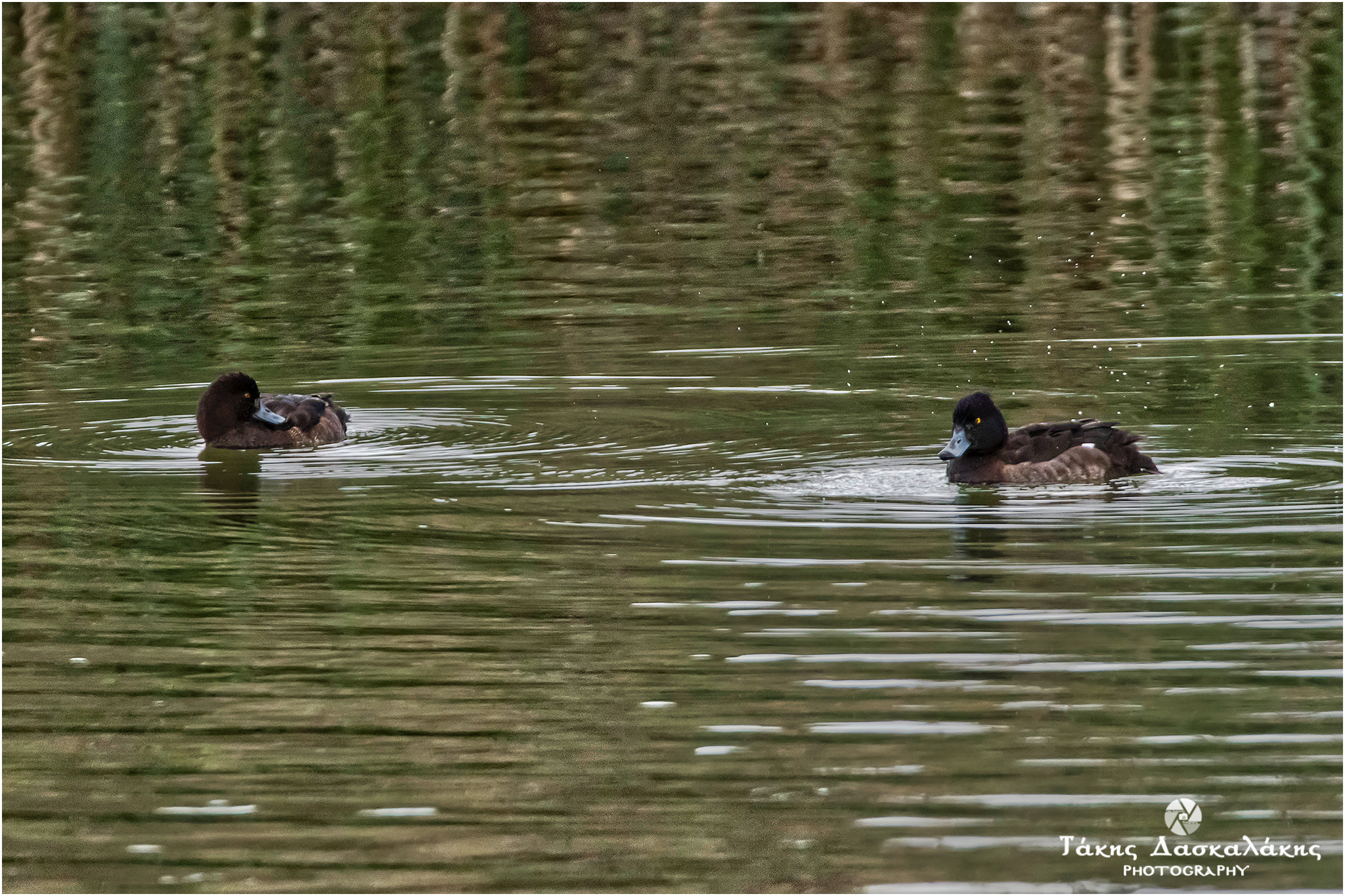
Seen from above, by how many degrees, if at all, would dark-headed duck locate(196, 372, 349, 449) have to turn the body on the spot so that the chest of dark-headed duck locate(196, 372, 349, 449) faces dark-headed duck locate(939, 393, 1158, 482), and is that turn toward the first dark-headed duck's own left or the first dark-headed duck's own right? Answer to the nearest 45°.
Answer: approximately 135° to the first dark-headed duck's own left

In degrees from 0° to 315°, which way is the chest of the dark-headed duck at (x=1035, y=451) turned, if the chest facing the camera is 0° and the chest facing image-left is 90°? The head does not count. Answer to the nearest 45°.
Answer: approximately 90°

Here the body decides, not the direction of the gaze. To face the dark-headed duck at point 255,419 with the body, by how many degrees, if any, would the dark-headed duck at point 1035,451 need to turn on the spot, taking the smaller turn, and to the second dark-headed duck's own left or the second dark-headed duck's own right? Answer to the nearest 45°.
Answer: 0° — it already faces it

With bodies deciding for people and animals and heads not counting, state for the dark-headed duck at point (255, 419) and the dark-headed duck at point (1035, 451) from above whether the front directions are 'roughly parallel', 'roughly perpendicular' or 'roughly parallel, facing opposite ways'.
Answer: roughly parallel

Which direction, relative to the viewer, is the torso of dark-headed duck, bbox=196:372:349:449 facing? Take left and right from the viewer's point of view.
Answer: facing to the left of the viewer

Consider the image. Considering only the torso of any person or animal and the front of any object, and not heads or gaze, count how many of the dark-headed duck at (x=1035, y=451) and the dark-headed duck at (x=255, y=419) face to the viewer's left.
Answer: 2
